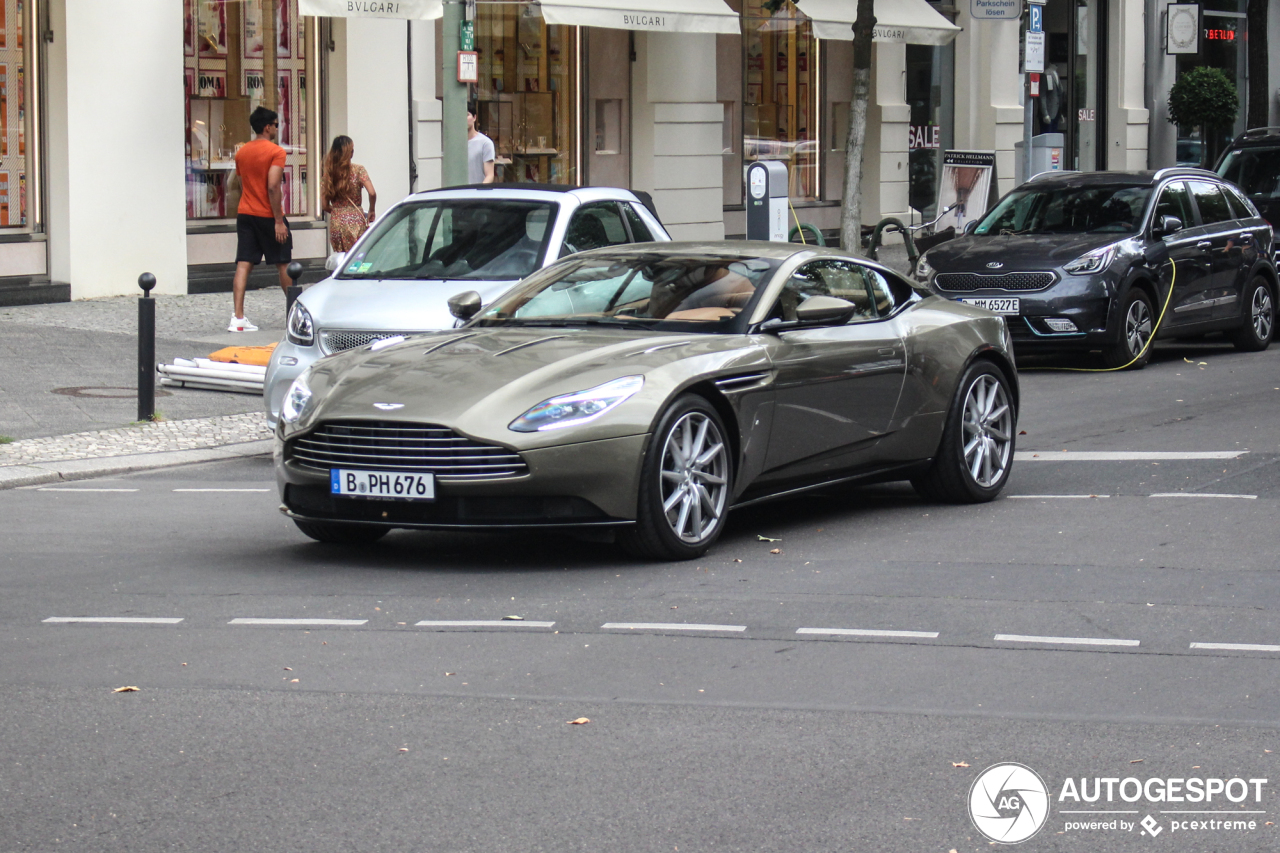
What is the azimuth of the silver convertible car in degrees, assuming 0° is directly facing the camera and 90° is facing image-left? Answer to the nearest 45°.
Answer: approximately 45°

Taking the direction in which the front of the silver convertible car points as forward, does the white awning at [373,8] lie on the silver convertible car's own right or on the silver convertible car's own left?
on the silver convertible car's own right

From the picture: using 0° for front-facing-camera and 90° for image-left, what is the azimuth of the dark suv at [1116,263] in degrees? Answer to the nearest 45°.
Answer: approximately 45°

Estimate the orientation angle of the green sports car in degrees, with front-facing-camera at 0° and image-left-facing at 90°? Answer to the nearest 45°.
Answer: approximately 45°

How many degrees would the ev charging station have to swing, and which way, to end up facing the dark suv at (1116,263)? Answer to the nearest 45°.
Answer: approximately 90° to its left
